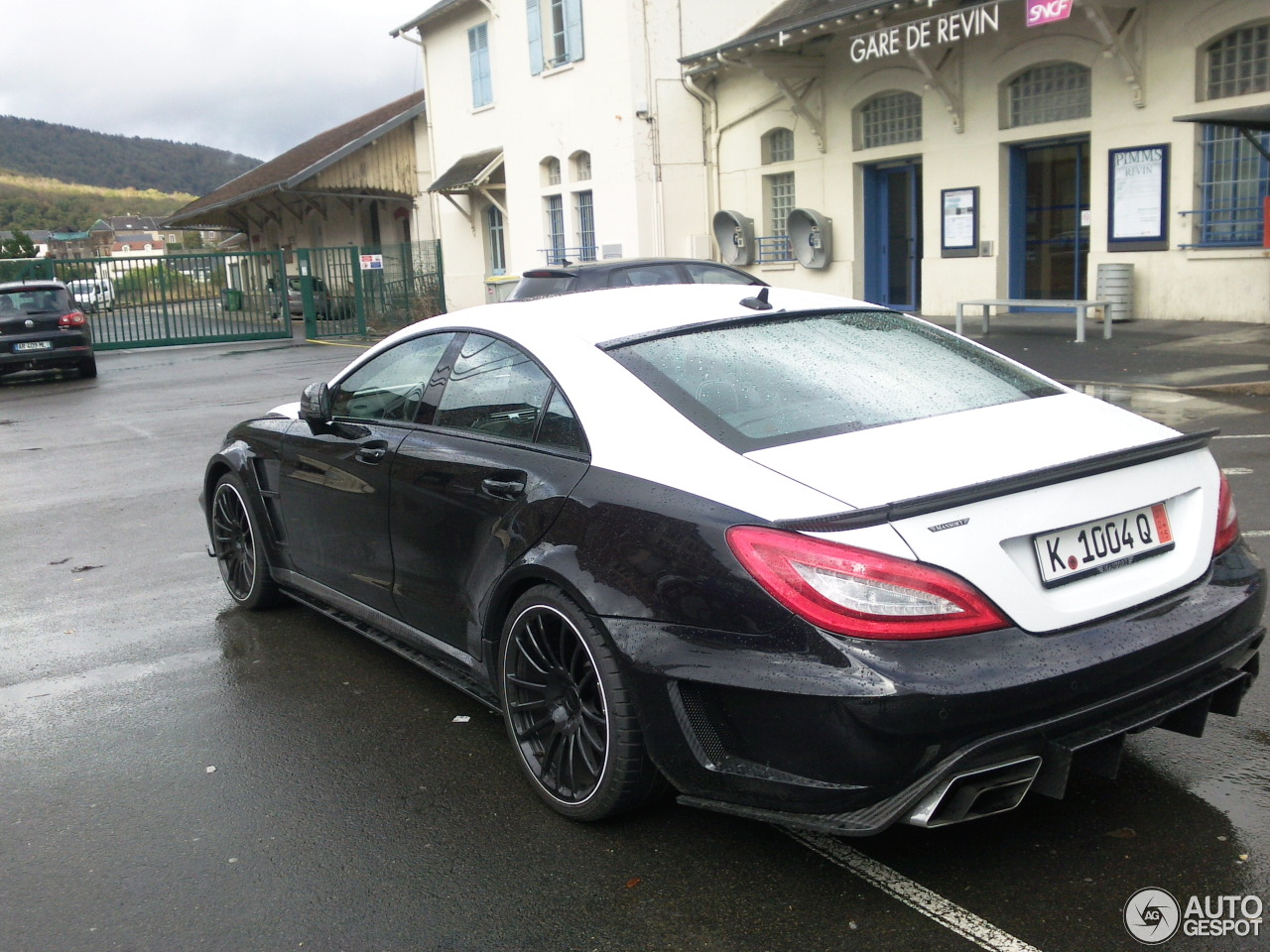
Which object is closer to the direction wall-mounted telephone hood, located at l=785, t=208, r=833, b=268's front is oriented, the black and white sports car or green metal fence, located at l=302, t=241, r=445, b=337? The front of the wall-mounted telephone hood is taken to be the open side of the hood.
the black and white sports car

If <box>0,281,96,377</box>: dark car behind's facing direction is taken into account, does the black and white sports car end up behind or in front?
behind

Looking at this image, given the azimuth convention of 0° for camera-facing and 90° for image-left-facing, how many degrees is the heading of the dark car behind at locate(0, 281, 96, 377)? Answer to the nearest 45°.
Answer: approximately 180°

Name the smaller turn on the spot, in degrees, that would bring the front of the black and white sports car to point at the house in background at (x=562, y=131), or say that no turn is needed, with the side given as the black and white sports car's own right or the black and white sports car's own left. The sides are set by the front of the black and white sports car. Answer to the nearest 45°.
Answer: approximately 45° to the black and white sports car's own right

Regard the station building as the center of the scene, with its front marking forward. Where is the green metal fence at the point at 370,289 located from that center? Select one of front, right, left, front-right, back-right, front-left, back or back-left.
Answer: right

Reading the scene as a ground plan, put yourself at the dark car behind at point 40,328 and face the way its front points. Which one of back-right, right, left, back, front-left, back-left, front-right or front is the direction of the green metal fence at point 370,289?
front-right

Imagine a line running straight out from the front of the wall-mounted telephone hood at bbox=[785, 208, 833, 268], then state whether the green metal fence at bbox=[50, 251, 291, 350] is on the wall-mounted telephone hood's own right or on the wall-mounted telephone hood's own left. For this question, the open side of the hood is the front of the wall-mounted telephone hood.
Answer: on the wall-mounted telephone hood's own right

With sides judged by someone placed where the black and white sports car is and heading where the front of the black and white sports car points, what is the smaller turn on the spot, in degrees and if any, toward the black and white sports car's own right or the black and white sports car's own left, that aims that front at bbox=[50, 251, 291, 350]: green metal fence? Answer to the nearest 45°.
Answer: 0° — it already faces it

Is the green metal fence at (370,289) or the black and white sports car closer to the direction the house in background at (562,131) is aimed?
the black and white sports car

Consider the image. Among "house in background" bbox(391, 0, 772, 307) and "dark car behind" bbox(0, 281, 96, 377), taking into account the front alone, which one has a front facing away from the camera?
the dark car behind

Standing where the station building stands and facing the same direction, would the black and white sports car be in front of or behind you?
in front

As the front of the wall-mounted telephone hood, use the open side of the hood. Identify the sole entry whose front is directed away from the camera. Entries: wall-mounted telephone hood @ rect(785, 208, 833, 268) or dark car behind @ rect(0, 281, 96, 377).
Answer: the dark car behind

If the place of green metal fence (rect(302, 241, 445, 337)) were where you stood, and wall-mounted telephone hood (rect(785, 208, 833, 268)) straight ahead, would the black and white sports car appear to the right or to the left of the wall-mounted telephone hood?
right
